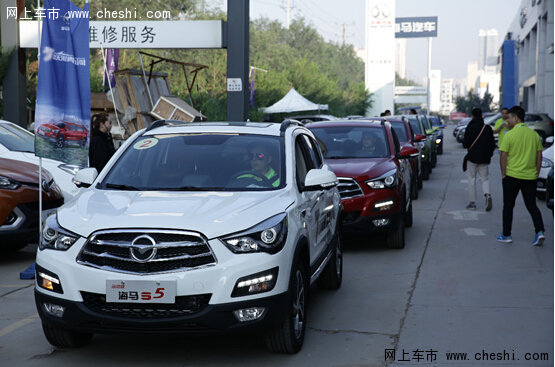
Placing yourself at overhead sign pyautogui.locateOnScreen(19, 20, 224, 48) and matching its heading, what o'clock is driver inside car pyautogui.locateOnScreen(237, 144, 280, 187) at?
The driver inside car is roughly at 12 o'clock from the overhead sign.

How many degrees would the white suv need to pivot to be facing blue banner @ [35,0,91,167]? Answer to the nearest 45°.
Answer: approximately 135° to its right

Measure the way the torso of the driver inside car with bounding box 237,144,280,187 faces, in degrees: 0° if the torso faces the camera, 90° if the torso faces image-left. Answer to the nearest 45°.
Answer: approximately 45°

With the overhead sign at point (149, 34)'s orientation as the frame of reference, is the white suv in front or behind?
in front

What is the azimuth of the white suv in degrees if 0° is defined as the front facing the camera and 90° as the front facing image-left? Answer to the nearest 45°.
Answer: approximately 45°

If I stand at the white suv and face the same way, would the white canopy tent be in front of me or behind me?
behind
